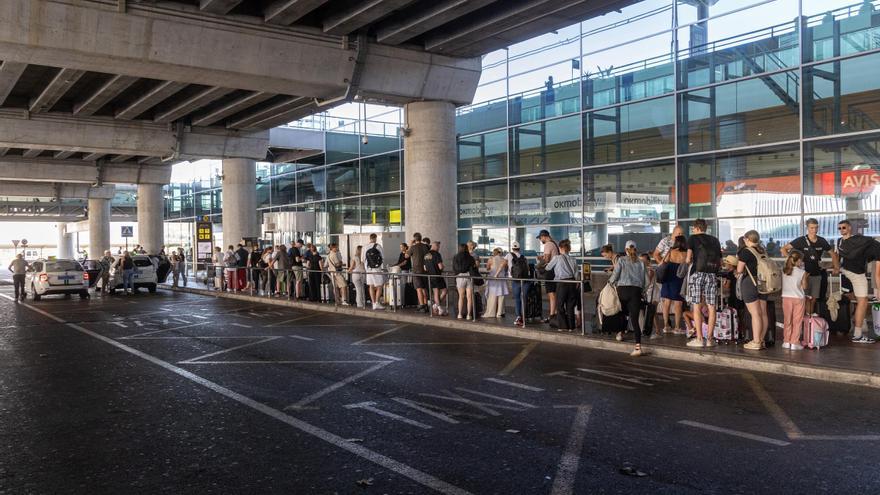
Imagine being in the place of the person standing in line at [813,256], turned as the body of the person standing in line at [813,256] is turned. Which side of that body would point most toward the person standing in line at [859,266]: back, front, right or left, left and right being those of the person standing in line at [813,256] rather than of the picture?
left

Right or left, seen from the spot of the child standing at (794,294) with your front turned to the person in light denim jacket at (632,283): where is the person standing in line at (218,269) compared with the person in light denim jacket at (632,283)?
right

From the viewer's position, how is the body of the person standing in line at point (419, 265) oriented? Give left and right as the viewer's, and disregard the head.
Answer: facing away from the viewer and to the left of the viewer

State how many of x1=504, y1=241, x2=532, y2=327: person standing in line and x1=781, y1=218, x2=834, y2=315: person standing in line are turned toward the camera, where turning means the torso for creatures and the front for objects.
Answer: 1

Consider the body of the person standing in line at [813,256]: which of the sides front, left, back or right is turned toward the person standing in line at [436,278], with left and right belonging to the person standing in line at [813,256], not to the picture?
right

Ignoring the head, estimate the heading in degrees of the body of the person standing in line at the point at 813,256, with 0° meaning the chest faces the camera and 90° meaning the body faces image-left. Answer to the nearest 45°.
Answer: approximately 0°

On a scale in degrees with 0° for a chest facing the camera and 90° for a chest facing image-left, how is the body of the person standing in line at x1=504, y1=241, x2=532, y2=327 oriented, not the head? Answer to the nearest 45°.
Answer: approximately 135°
